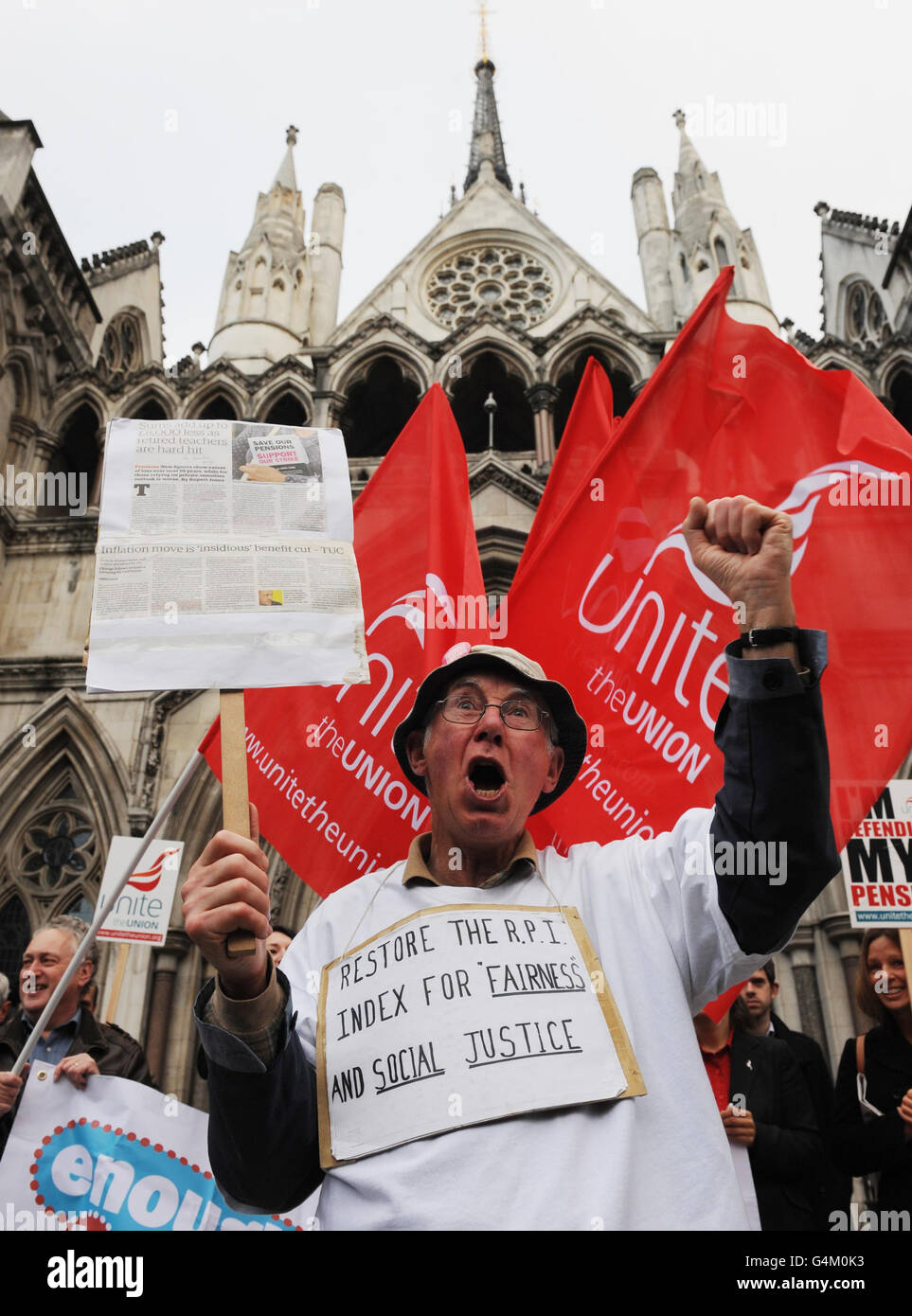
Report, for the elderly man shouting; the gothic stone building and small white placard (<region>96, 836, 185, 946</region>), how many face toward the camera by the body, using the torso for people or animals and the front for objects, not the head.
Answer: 3

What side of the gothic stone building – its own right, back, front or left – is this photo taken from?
front

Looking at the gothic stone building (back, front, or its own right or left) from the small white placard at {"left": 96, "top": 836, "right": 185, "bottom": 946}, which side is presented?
front

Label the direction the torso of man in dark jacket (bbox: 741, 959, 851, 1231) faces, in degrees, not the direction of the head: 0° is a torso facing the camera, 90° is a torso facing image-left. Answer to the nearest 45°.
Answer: approximately 45°

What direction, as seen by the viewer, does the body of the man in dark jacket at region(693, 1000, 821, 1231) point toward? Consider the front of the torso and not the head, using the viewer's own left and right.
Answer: facing the viewer and to the left of the viewer

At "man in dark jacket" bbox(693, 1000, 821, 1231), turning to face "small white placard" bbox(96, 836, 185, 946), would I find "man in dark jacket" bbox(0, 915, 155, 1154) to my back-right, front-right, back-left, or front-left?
front-left

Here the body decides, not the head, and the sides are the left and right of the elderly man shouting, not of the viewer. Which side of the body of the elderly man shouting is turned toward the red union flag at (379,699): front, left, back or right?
back

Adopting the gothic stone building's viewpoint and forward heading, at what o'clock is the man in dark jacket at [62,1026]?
The man in dark jacket is roughly at 12 o'clock from the gothic stone building.

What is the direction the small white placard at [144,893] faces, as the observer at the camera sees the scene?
facing the viewer
